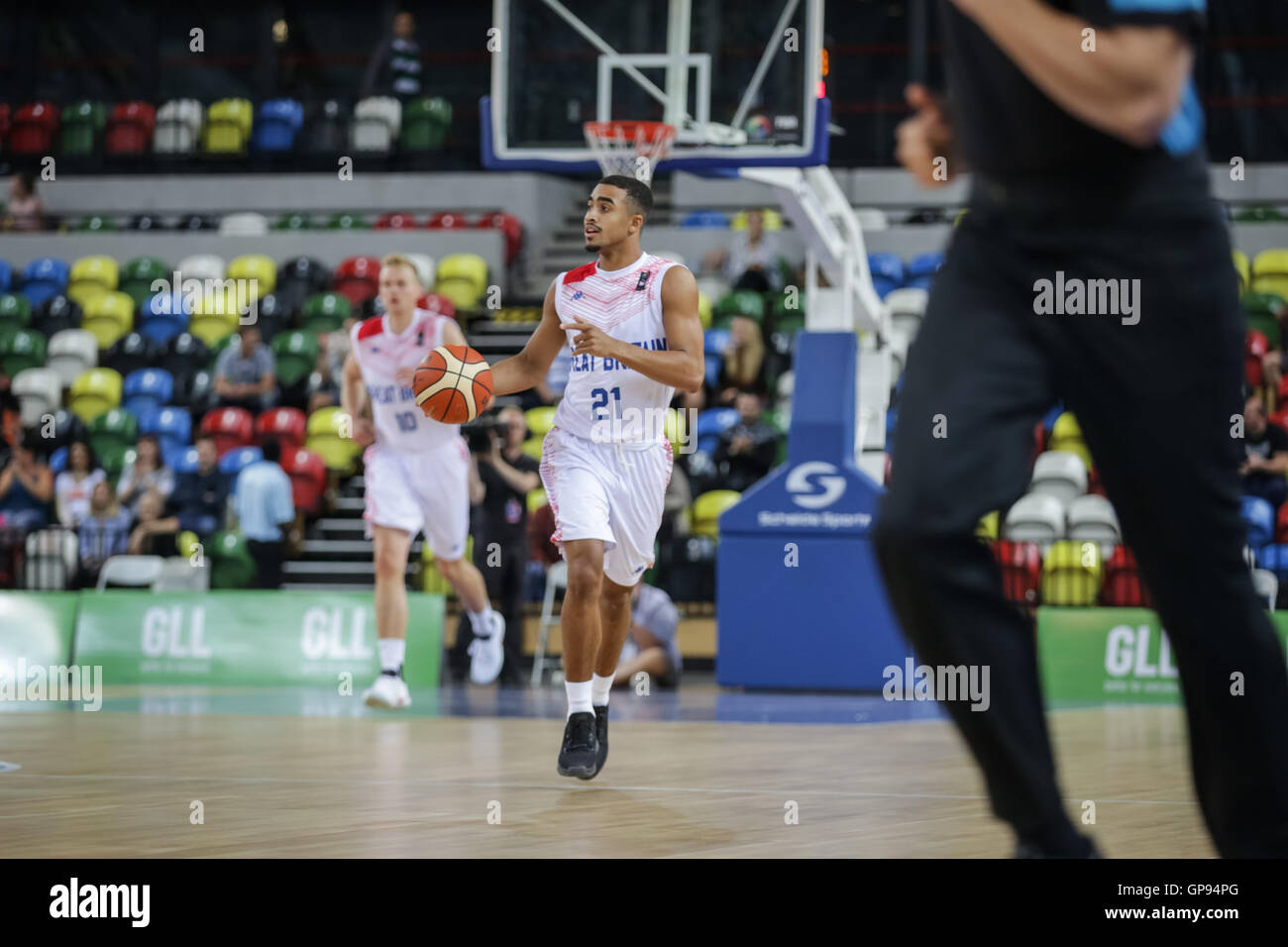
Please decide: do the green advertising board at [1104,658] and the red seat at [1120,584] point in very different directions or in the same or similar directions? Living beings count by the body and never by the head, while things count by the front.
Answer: same or similar directions

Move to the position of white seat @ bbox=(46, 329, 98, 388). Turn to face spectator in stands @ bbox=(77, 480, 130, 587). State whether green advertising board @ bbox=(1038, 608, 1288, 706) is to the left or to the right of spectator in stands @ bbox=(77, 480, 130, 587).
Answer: left

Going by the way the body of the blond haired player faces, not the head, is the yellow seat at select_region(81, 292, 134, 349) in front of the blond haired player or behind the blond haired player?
behind

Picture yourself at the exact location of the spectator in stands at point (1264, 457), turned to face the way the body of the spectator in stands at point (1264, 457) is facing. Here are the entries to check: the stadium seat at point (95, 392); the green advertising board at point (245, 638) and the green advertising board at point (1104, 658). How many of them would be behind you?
0

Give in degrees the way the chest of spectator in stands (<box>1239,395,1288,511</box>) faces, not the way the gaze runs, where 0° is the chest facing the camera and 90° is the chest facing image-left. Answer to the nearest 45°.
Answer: approximately 45°

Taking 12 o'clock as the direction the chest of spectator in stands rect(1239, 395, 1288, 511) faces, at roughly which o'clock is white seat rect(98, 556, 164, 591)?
The white seat is roughly at 1 o'clock from the spectator in stands.

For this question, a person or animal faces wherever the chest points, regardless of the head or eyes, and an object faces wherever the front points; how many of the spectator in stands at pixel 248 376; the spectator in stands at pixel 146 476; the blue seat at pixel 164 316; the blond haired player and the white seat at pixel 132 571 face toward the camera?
5

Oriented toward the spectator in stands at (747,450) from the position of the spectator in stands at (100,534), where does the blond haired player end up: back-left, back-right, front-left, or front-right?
front-right

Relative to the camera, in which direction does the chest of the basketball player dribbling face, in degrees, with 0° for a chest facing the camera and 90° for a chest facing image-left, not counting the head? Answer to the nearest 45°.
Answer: approximately 0°

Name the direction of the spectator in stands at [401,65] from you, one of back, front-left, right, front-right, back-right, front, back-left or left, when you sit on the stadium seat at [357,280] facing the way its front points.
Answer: back

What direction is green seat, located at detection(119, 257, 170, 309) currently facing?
toward the camera

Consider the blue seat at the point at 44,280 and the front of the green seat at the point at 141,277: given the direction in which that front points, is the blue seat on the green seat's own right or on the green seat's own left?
on the green seat's own right

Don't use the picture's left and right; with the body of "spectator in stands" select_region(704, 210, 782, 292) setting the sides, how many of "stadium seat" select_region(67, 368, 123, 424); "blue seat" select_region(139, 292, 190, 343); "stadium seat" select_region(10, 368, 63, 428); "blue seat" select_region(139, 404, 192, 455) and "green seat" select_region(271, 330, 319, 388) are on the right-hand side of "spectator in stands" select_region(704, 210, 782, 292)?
5

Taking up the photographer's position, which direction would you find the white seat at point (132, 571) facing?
facing the viewer

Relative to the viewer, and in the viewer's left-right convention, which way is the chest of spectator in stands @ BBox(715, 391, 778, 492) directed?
facing the viewer

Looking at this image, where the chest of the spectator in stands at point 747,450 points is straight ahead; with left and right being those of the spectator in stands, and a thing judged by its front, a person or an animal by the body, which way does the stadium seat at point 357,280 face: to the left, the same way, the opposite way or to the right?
the same way

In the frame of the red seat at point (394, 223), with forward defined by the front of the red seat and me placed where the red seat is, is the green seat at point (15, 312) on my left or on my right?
on my right

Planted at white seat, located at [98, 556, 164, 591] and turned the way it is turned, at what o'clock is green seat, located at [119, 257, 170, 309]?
The green seat is roughly at 6 o'clock from the white seat.

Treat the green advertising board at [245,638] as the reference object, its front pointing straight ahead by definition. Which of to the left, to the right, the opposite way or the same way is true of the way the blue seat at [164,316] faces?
the same way

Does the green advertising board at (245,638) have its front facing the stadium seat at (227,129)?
no

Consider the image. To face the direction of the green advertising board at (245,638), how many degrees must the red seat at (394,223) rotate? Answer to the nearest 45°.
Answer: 0° — it already faces it

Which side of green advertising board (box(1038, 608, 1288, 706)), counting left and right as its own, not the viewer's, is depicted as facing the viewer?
front

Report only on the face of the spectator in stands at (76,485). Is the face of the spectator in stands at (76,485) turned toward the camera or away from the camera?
toward the camera
